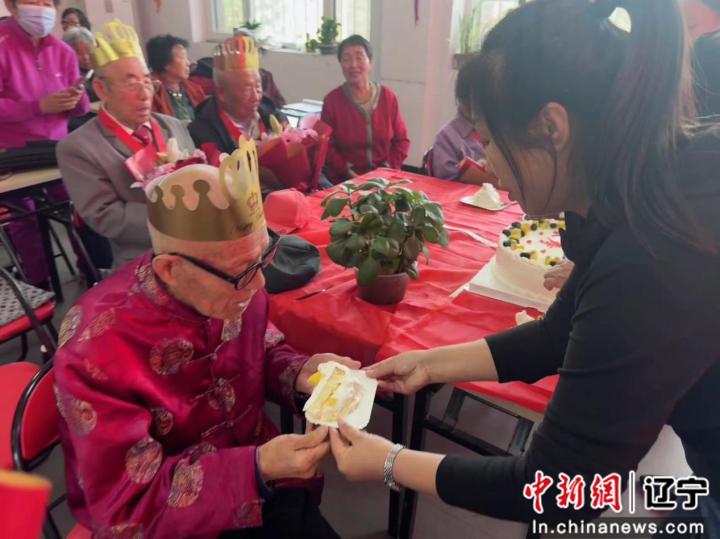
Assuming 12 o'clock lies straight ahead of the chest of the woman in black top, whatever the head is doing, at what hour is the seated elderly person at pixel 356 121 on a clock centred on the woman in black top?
The seated elderly person is roughly at 2 o'clock from the woman in black top.

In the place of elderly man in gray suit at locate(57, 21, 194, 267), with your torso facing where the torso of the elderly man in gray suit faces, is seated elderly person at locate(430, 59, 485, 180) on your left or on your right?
on your left

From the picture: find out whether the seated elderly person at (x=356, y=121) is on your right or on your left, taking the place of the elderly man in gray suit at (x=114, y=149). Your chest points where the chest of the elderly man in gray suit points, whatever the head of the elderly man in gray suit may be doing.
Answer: on your left

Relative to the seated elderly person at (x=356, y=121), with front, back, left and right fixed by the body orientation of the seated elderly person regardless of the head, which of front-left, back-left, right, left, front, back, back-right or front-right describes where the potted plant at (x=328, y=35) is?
back

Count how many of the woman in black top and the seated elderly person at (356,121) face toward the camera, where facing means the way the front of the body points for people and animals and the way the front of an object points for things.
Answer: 1

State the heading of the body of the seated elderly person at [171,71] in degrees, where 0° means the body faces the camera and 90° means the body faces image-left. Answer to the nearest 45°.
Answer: approximately 315°

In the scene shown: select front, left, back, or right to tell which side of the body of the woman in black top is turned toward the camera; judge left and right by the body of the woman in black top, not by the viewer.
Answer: left

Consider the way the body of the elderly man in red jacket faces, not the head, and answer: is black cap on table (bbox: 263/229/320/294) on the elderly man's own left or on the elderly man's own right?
on the elderly man's own left

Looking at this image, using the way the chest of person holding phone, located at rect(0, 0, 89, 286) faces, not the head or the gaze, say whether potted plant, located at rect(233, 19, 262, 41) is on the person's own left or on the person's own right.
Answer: on the person's own left

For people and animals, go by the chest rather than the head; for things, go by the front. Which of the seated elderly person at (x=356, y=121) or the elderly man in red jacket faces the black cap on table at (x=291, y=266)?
the seated elderly person

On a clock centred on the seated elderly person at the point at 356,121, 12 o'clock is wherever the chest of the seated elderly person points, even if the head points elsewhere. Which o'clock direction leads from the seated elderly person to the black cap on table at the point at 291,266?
The black cap on table is roughly at 12 o'clock from the seated elderly person.
